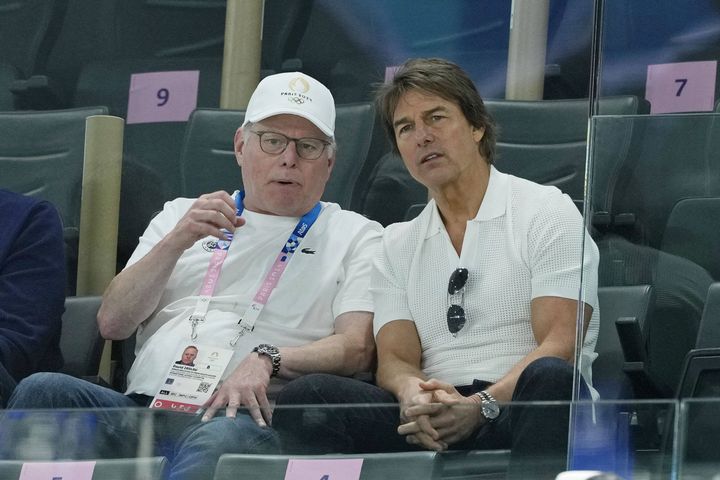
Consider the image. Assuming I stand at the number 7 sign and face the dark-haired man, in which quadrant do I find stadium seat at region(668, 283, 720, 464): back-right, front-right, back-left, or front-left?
front-left

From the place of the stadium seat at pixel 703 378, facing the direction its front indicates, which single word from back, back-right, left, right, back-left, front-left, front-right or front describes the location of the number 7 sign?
back

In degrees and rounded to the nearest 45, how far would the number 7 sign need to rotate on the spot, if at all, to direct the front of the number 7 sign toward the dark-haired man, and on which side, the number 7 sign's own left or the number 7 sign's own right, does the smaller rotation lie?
approximately 45° to the number 7 sign's own right

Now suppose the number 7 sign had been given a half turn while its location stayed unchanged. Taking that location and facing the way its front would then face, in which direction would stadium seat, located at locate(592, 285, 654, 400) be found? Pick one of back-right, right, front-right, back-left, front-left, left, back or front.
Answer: back

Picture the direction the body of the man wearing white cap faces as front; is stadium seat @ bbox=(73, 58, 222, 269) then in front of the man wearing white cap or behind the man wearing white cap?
behind

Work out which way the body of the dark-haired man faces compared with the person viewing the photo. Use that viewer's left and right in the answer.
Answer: facing the viewer and to the left of the viewer

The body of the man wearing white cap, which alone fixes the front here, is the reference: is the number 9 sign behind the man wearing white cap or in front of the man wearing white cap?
behind

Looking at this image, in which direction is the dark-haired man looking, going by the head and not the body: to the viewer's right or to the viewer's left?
to the viewer's left

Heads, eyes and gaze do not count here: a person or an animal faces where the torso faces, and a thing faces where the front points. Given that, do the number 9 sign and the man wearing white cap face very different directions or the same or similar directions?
same or similar directions

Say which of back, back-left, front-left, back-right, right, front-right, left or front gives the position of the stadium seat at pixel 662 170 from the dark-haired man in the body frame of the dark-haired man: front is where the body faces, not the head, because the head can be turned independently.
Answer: left

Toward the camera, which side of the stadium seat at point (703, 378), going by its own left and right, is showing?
front

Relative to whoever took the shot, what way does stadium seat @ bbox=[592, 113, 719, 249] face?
facing the viewer

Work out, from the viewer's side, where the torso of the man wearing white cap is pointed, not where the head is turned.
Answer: toward the camera
